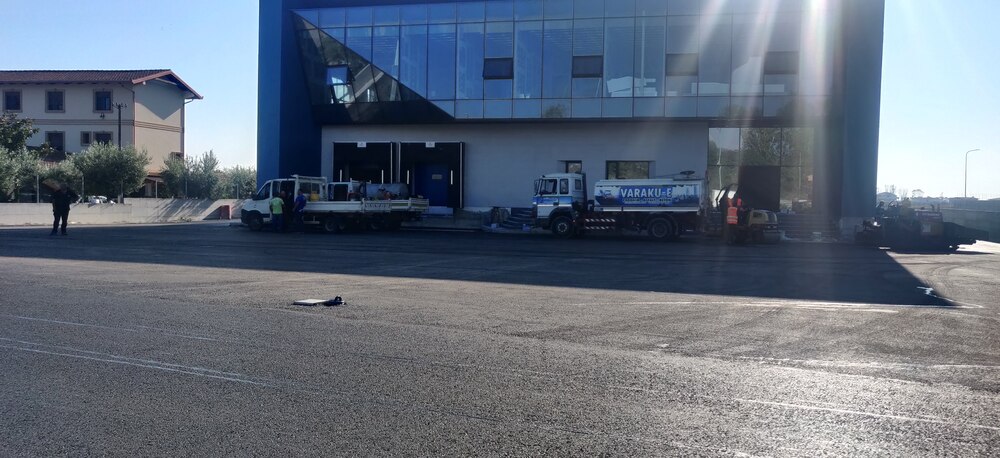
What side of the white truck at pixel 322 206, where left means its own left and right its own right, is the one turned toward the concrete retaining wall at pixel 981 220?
back

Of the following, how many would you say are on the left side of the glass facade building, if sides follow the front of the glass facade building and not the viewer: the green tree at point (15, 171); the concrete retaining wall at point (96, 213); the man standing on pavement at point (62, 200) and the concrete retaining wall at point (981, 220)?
1

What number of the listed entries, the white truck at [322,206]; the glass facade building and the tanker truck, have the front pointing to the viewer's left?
2

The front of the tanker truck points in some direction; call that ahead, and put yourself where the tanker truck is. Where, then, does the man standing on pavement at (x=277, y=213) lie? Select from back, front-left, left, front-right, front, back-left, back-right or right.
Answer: front

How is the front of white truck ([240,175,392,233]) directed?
to the viewer's left

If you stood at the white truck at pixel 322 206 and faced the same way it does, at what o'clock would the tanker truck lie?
The tanker truck is roughly at 7 o'clock from the white truck.

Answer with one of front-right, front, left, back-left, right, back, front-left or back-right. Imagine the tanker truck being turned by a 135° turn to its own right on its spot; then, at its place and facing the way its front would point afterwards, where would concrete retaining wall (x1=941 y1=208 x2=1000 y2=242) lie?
front

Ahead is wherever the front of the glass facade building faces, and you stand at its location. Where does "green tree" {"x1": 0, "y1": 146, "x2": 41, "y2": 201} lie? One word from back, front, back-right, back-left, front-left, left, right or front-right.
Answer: right

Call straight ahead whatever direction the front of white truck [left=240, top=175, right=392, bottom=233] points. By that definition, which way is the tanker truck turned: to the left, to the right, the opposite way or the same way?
the same way

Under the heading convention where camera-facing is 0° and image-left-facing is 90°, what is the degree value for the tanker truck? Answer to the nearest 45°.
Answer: approximately 90°

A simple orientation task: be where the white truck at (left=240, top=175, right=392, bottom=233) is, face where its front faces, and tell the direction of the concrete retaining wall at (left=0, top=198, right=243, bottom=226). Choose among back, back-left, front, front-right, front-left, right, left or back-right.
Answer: front-right

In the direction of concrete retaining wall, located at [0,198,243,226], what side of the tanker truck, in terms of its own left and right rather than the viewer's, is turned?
front

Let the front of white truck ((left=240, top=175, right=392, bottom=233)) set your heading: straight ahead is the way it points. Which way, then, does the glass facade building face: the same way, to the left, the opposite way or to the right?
to the left

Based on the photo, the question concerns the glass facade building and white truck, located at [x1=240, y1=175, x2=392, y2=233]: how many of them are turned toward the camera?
1

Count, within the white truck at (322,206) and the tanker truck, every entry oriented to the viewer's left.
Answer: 2

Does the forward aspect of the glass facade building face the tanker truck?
yes

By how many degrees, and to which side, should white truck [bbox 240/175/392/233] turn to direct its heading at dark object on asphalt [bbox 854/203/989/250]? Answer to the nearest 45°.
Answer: approximately 135° to its left

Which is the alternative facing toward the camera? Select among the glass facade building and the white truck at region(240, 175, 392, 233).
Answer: the glass facade building

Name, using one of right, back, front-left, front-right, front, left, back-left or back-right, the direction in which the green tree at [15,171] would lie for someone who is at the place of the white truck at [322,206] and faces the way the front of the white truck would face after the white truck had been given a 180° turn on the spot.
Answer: back-left

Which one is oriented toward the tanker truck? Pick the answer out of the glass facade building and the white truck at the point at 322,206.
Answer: the glass facade building

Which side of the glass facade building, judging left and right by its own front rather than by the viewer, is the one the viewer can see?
front
